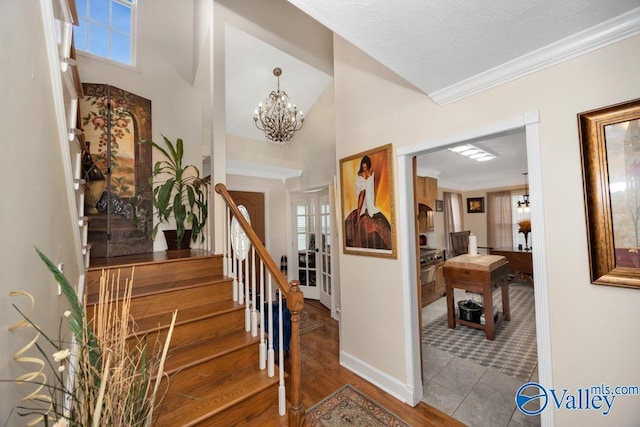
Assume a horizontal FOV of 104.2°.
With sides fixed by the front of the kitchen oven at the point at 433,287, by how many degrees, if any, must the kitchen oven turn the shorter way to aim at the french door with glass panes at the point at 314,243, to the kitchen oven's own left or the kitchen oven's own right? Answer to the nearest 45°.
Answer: approximately 135° to the kitchen oven's own right

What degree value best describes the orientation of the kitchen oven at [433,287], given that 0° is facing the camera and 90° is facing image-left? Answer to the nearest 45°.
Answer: approximately 315°

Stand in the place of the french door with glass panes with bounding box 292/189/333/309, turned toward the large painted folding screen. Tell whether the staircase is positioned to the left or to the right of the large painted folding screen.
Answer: left

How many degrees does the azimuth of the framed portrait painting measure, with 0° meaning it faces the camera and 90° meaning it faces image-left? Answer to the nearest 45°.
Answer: approximately 45°

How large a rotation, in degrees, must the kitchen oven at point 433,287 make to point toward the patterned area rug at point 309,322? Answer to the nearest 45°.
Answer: approximately 90° to its right

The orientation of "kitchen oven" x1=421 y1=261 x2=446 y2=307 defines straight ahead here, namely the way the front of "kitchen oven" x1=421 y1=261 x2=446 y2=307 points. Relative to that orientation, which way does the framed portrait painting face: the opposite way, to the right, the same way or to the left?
to the right

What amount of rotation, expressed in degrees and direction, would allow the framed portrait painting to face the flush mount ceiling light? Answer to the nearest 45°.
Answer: approximately 180°

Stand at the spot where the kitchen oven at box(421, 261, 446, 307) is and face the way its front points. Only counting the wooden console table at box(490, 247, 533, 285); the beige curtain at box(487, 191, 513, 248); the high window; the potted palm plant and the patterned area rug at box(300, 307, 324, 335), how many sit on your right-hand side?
3
